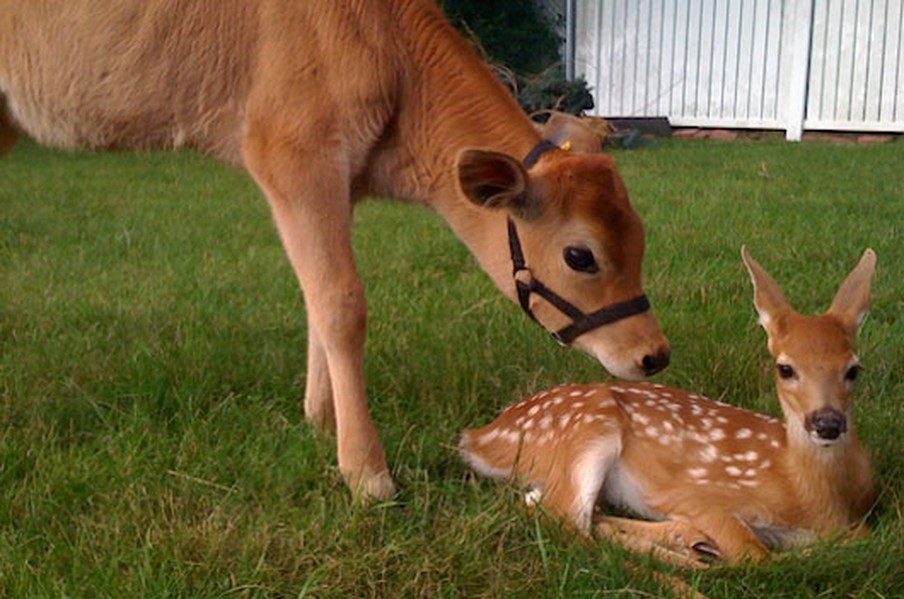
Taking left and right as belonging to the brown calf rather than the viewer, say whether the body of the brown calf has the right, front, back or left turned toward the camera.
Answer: right

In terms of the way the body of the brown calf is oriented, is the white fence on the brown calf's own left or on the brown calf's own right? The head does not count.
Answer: on the brown calf's own left
